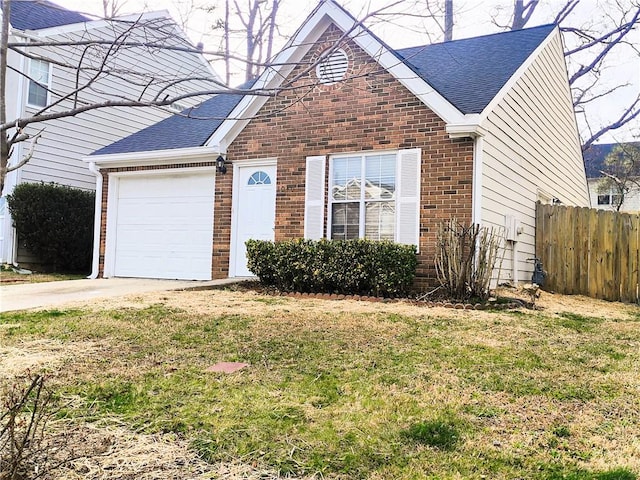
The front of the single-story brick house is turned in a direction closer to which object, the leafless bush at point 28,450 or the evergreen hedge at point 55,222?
the leafless bush

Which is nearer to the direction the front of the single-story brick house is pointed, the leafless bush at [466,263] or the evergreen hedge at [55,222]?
the leafless bush

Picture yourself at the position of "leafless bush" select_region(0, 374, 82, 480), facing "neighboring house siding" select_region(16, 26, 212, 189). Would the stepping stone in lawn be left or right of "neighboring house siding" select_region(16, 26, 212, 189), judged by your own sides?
right

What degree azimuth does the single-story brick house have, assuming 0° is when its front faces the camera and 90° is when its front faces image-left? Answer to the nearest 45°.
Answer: approximately 0°

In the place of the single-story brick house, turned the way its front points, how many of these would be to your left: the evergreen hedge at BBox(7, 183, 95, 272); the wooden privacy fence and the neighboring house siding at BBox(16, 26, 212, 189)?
1

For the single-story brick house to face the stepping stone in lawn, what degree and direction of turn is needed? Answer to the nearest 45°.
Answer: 0° — it already faces it

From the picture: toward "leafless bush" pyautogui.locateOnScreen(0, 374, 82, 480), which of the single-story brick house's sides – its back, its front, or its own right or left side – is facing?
front

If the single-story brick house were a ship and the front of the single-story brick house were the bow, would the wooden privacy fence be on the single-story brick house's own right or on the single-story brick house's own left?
on the single-story brick house's own left

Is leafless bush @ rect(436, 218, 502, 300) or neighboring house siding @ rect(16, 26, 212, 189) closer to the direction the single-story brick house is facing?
the leafless bush

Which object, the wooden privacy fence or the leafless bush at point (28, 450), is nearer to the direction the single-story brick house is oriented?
the leafless bush

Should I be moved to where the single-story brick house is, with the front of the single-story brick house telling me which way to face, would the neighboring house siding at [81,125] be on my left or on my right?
on my right
